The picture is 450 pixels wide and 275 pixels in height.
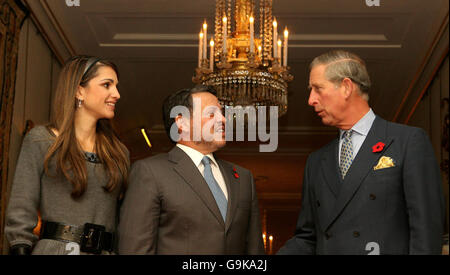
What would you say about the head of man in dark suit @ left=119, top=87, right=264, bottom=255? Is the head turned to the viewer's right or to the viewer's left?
to the viewer's right

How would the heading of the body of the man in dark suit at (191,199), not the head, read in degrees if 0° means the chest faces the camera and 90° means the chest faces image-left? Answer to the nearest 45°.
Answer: approximately 315°

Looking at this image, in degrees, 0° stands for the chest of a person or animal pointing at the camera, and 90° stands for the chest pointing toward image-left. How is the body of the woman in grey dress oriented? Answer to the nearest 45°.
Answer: approximately 315°

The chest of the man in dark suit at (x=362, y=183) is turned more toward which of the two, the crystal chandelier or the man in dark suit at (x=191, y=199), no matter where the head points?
the man in dark suit

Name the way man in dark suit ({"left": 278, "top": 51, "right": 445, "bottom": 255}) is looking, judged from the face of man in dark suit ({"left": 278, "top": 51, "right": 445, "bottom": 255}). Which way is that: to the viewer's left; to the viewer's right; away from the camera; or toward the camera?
to the viewer's left

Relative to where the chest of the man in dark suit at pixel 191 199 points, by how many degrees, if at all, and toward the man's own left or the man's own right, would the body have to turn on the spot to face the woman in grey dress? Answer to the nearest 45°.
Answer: approximately 135° to the man's own right

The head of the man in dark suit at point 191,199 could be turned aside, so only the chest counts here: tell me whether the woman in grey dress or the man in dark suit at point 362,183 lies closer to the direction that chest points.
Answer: the man in dark suit

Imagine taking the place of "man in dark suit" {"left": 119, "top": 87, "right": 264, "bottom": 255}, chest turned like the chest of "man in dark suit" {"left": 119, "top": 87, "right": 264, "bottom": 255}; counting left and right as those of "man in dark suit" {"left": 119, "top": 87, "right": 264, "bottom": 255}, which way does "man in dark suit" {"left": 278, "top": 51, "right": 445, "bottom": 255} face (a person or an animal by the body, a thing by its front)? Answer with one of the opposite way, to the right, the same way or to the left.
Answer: to the right

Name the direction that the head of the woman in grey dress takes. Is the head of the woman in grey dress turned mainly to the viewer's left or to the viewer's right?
to the viewer's right

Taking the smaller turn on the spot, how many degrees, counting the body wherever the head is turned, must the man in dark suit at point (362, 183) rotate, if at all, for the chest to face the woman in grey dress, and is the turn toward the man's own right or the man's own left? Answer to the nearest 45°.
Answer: approximately 45° to the man's own right
